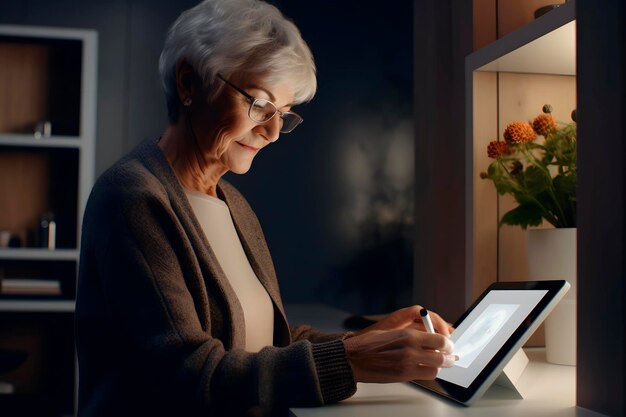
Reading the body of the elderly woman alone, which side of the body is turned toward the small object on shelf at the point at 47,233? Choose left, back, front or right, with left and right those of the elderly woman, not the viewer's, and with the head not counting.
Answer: back

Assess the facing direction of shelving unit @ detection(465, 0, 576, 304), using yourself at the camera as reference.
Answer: facing the viewer and to the left of the viewer

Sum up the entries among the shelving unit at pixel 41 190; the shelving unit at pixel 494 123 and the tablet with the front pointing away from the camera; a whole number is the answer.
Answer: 0

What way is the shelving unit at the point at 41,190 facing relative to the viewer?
toward the camera

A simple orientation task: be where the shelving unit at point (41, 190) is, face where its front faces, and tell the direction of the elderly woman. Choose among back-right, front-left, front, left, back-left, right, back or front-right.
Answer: front

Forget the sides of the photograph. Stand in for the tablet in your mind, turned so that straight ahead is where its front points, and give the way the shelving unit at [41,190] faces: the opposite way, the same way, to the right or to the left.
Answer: to the left

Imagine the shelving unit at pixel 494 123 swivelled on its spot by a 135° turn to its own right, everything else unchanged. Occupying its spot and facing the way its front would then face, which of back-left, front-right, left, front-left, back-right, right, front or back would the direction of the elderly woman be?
back-left

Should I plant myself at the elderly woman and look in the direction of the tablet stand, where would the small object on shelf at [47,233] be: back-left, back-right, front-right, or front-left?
back-left

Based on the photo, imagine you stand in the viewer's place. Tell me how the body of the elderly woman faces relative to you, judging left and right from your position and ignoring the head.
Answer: facing the viewer and to the right of the viewer

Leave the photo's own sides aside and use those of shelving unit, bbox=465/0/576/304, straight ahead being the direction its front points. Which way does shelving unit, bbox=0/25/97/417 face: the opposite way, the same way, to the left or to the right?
to the left

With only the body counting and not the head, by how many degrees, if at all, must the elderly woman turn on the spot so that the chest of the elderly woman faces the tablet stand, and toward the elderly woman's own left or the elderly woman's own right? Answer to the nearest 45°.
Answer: approximately 45° to the elderly woman's own left

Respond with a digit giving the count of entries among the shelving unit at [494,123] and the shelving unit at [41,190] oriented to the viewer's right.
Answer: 0
